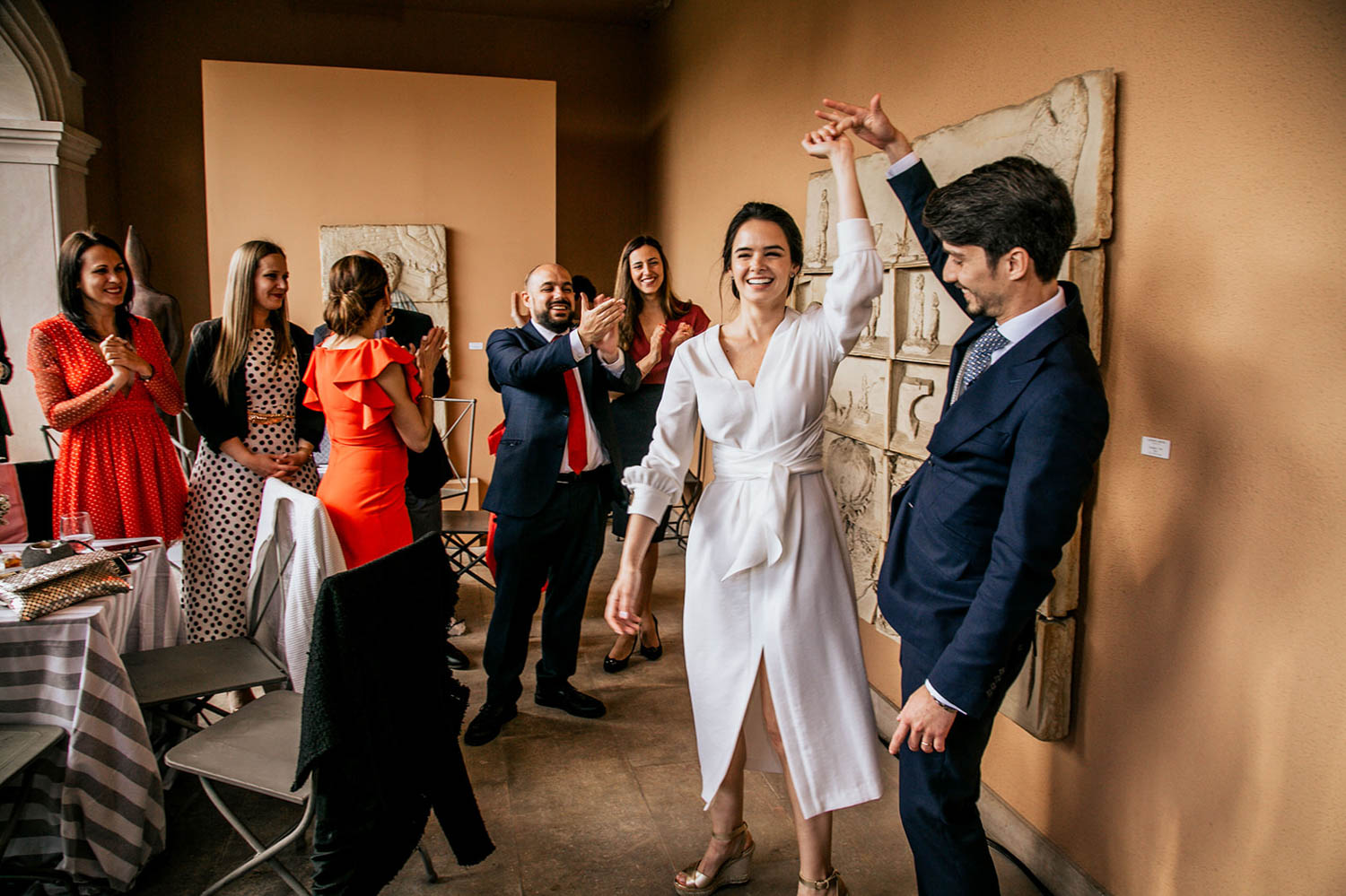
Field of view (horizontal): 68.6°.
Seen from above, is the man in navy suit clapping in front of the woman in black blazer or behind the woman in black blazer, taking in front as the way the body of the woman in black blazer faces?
in front

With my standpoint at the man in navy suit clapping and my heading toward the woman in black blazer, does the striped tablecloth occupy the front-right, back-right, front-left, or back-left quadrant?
front-left

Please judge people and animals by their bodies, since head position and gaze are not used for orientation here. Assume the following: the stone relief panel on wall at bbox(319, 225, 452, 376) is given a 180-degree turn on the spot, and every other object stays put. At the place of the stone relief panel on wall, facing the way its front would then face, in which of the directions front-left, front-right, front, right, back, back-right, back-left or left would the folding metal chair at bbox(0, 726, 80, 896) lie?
back

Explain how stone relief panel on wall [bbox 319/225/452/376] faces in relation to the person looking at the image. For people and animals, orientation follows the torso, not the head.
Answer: facing the viewer

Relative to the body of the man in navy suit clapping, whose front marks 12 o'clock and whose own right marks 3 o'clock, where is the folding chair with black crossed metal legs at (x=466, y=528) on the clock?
The folding chair with black crossed metal legs is roughly at 7 o'clock from the man in navy suit clapping.

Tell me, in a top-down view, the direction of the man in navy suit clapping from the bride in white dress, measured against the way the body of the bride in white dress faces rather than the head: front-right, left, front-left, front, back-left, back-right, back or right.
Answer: back-right

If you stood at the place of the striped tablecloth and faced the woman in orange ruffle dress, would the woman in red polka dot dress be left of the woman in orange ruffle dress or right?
left

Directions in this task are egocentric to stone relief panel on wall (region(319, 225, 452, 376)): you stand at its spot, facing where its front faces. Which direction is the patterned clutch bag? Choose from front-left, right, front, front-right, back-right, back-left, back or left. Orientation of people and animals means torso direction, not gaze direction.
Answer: front

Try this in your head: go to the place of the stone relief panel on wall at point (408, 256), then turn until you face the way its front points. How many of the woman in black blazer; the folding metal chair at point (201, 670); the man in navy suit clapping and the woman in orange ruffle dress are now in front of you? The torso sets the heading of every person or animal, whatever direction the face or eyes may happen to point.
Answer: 4

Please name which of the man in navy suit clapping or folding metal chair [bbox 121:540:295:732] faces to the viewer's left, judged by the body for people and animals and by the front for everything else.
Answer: the folding metal chair

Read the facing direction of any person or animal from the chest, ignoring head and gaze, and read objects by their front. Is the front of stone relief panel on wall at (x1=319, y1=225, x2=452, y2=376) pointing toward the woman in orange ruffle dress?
yes

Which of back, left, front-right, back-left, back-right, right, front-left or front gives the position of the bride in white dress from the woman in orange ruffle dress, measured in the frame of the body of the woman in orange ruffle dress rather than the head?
right

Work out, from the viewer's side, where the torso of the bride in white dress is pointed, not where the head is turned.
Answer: toward the camera

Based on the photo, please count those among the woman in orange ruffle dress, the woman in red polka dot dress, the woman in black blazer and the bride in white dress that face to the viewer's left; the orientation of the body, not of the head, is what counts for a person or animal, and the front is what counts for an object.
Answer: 0

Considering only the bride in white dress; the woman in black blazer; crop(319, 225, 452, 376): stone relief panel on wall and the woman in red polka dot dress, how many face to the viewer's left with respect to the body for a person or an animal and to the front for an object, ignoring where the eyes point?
0

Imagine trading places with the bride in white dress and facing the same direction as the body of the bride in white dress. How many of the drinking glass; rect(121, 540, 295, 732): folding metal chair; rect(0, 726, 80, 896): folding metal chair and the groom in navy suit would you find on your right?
3

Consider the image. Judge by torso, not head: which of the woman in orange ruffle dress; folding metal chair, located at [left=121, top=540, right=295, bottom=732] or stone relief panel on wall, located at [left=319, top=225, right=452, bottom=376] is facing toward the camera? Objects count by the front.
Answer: the stone relief panel on wall

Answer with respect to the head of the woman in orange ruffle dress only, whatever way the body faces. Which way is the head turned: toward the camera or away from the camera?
away from the camera

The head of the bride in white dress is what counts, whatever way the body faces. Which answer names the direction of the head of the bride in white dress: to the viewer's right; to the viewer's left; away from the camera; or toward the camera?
toward the camera

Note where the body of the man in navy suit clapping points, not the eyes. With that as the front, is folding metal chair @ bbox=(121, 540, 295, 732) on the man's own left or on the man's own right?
on the man's own right
